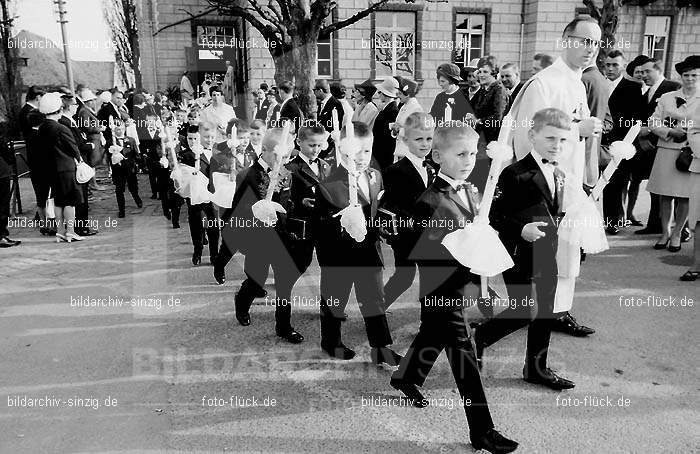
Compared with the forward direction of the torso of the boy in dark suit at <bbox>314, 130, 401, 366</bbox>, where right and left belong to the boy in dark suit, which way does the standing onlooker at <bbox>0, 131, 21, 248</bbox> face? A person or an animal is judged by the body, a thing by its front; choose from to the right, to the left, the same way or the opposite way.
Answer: to the left

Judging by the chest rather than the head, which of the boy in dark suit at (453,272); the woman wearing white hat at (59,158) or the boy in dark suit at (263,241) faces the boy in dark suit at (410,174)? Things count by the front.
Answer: the boy in dark suit at (263,241)

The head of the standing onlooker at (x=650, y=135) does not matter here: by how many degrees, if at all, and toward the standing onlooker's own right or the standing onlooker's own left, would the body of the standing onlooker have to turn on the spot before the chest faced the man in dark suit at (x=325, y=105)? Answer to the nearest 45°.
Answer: approximately 45° to the standing onlooker's own right

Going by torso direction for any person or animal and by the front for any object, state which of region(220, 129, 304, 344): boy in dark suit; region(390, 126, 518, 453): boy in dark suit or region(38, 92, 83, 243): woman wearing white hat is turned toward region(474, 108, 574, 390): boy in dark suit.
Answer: region(220, 129, 304, 344): boy in dark suit

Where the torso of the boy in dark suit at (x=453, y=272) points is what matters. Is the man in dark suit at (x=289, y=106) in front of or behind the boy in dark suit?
behind

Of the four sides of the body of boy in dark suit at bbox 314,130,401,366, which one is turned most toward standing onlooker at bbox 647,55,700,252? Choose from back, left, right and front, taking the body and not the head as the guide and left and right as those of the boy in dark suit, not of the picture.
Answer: left

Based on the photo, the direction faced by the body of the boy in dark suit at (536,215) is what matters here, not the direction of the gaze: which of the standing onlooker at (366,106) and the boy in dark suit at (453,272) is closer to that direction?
the boy in dark suit

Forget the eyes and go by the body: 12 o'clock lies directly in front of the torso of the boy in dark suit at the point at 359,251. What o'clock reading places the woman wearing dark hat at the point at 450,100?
The woman wearing dark hat is roughly at 8 o'clock from the boy in dark suit.

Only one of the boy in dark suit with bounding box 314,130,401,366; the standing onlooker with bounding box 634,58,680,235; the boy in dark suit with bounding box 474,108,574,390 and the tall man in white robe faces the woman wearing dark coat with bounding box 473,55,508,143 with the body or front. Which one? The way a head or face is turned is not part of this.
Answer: the standing onlooker

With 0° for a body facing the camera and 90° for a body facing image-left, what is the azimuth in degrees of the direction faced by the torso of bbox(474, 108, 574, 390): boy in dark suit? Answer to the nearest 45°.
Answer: approximately 315°
